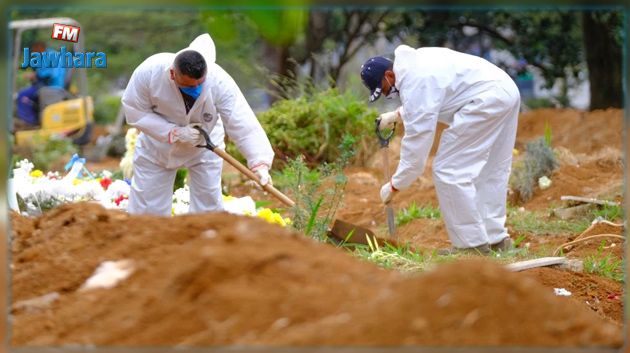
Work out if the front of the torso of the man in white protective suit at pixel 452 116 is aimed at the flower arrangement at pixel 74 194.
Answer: yes

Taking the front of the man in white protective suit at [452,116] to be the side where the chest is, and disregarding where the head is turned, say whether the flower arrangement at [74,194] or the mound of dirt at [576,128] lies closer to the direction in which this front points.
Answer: the flower arrangement

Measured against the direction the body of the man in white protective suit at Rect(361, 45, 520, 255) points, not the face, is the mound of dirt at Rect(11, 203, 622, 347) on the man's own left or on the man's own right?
on the man's own left

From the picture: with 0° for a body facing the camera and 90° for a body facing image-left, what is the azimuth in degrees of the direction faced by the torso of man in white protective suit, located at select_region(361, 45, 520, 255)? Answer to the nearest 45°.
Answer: approximately 90°

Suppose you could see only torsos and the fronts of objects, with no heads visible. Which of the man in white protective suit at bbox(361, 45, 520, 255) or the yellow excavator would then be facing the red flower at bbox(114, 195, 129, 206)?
the man in white protective suit

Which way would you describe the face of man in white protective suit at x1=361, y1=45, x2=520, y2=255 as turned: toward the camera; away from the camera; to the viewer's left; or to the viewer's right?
to the viewer's left

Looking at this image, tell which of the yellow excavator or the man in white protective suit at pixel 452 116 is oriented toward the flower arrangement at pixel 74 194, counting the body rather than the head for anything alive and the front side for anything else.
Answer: the man in white protective suit
